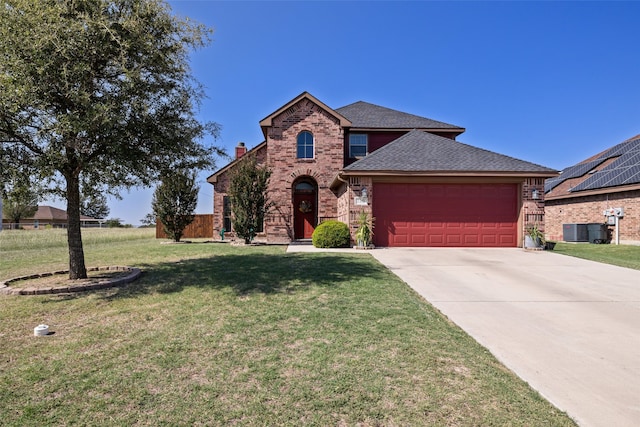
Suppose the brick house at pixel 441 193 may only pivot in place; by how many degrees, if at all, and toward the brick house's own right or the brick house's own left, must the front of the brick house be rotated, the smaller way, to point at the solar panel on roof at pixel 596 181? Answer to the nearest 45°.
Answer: approximately 135° to the brick house's own left

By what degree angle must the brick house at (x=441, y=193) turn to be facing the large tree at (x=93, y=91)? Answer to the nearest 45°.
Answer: approximately 45° to its right

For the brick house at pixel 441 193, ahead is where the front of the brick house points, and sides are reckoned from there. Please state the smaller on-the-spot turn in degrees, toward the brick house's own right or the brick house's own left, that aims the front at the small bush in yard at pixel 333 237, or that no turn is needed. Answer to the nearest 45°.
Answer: approximately 90° to the brick house's own right

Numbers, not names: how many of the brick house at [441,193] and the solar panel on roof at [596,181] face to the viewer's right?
0

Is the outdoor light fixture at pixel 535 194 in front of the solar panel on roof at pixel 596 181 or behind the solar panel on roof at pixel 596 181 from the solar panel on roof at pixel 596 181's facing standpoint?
in front

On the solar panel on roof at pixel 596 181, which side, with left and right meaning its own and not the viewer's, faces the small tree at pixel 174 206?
front

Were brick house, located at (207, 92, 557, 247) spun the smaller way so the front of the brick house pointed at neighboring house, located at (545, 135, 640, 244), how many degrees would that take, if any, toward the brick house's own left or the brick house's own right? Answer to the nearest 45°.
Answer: approximately 135° to the brick house's own left

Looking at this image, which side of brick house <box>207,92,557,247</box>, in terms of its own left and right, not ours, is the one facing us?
front

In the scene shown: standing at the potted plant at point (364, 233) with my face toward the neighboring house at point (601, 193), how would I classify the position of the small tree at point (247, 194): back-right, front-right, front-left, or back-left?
back-left

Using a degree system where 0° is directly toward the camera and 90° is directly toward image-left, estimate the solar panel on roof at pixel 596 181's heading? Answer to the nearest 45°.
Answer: approximately 45°

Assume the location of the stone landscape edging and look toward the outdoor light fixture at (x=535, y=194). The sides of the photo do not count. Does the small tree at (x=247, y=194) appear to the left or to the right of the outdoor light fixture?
left
